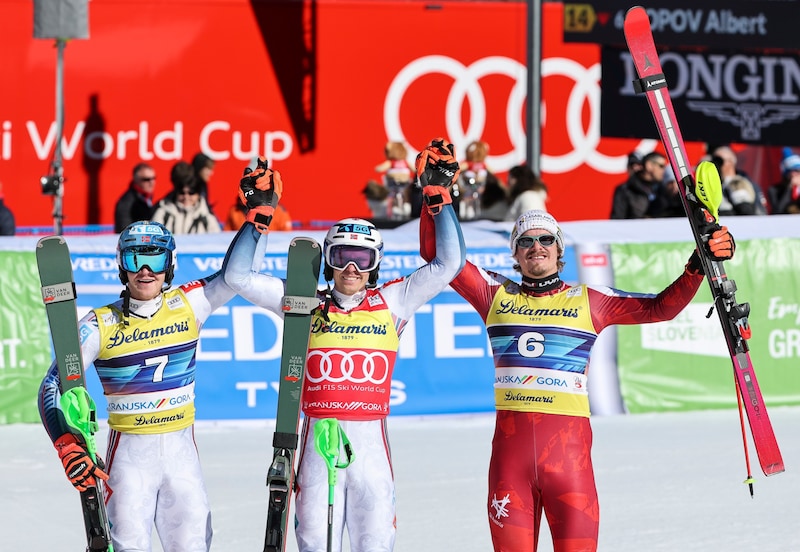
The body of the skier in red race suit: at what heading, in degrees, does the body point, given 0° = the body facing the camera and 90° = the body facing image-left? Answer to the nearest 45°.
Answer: approximately 0°

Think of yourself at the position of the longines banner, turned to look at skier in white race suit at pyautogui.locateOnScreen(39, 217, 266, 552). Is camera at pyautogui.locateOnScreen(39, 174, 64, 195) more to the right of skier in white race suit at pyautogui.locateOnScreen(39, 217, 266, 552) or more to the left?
right

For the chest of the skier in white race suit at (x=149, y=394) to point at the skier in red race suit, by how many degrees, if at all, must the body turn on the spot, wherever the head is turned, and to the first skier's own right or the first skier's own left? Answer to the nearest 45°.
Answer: approximately 90° to the first skier's own left

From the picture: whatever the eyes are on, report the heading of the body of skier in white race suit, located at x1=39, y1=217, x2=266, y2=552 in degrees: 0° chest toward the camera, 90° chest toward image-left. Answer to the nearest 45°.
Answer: approximately 0°

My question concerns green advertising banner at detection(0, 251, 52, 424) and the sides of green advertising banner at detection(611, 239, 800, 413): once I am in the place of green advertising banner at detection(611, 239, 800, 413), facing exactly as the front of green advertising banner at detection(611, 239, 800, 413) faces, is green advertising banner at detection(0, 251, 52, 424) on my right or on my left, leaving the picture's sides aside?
on my right
